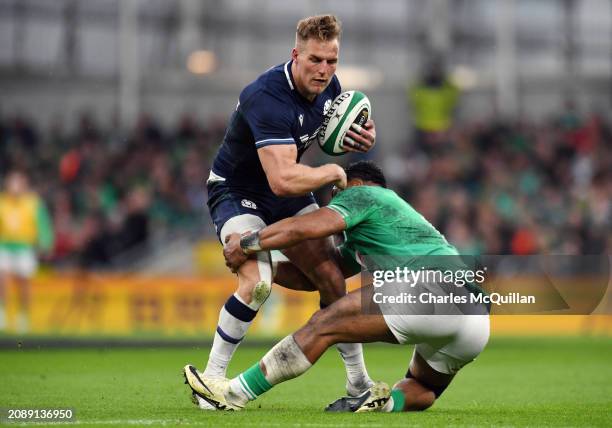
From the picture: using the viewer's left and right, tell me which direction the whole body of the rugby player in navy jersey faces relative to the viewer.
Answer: facing the viewer and to the right of the viewer

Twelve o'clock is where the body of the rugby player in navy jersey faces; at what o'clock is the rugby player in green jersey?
The rugby player in green jersey is roughly at 12 o'clock from the rugby player in navy jersey.
